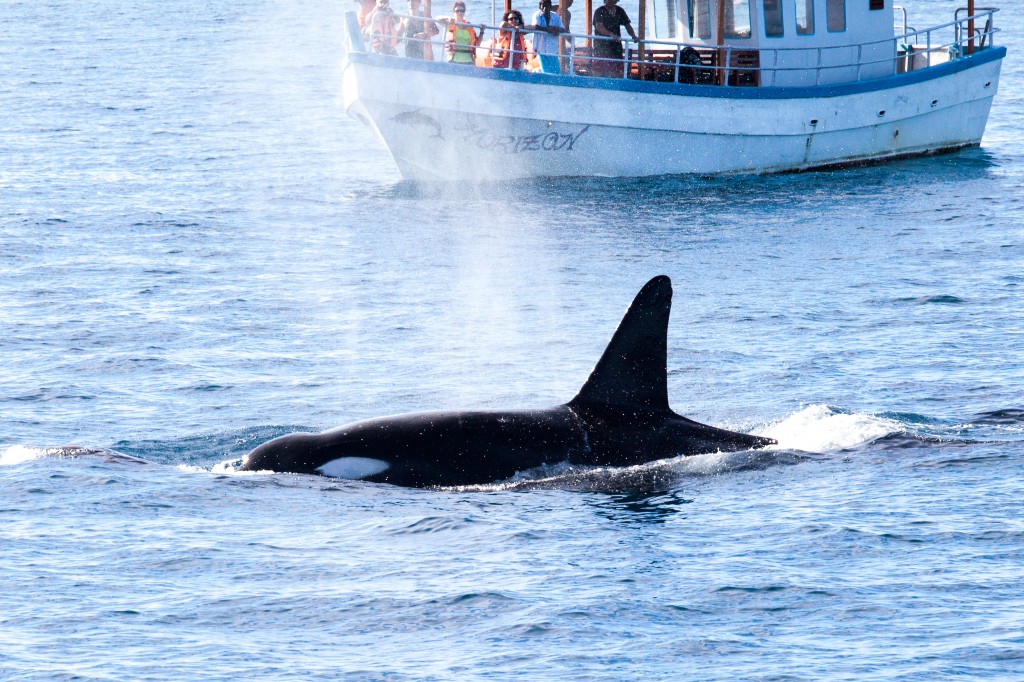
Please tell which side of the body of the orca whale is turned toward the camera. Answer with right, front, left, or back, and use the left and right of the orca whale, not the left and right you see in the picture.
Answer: left

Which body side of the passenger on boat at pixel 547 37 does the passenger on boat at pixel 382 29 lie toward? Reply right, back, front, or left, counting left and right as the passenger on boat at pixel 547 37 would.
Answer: right

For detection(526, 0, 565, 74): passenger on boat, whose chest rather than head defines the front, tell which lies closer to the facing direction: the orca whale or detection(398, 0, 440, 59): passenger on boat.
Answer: the orca whale

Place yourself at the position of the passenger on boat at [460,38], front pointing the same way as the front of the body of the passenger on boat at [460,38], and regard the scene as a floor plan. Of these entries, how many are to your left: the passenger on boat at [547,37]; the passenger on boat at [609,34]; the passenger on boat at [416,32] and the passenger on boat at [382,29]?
2

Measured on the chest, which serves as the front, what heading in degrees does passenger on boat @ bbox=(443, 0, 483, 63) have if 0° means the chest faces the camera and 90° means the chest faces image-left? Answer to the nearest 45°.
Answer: approximately 0°

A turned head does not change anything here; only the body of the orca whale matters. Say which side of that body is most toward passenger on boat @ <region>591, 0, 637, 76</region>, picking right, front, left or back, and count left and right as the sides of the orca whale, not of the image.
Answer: right

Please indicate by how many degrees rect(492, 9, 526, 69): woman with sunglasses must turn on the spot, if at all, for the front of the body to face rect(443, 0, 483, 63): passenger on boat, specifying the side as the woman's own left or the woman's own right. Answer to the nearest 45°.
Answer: approximately 45° to the woman's own right

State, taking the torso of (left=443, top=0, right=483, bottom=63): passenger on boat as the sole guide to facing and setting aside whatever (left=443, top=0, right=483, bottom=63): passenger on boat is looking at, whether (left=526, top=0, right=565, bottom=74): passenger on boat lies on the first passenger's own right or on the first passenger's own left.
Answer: on the first passenger's own left

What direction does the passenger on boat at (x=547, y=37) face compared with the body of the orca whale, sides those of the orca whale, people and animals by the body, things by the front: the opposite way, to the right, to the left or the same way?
to the left

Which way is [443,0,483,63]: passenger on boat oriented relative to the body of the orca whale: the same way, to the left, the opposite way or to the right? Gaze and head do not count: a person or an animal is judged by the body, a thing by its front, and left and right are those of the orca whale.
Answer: to the left

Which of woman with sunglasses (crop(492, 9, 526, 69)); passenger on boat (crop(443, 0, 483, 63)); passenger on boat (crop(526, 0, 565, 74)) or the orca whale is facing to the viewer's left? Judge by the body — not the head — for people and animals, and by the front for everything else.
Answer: the orca whale

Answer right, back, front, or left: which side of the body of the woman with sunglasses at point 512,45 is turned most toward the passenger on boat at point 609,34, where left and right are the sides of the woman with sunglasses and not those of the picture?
left
